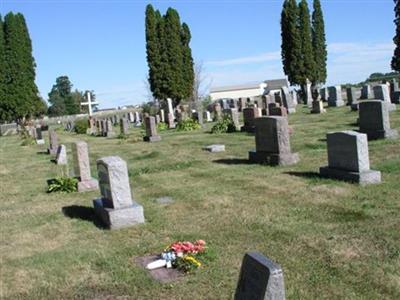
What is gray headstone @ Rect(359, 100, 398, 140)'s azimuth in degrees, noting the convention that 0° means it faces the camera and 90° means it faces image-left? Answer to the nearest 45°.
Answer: approximately 45°

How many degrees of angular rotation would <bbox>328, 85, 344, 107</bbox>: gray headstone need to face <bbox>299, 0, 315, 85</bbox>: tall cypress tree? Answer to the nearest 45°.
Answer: approximately 135° to its right

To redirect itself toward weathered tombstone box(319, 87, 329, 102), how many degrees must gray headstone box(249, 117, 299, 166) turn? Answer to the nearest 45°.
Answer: approximately 135° to its right

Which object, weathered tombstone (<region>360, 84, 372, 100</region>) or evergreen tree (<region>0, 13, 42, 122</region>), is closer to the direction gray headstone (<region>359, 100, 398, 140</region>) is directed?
the evergreen tree

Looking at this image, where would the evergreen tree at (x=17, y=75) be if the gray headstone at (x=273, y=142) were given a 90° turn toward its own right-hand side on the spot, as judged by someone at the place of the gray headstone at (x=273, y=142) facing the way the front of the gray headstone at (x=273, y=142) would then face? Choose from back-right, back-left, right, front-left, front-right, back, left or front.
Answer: front

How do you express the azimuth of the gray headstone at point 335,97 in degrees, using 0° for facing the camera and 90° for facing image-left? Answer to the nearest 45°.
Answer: approximately 45°

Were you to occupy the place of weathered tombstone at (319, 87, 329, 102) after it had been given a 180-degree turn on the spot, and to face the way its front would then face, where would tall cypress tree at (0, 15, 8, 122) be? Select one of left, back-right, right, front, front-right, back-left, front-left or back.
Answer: back-left

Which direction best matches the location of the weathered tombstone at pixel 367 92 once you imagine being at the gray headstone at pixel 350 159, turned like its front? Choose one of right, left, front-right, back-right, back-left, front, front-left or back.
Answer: back-right

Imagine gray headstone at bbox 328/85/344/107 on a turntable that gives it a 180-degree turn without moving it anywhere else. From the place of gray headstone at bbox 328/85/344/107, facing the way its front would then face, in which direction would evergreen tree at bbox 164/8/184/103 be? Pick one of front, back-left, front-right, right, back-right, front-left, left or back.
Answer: left

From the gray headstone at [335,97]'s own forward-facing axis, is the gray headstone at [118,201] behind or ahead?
ahead

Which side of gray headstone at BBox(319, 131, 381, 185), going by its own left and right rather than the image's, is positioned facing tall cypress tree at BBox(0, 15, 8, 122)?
right

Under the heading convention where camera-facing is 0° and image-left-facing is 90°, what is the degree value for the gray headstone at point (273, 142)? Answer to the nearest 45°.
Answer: approximately 45°
